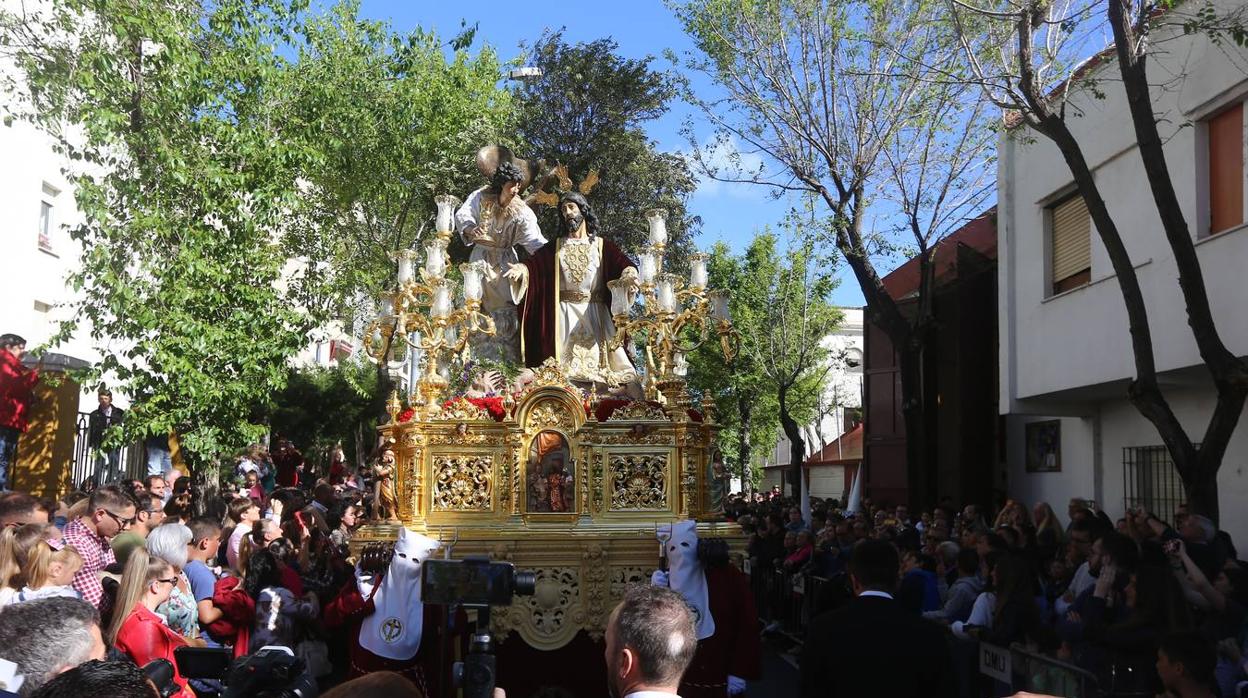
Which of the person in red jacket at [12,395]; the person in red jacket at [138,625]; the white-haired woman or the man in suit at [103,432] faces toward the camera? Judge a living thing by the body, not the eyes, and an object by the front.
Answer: the man in suit

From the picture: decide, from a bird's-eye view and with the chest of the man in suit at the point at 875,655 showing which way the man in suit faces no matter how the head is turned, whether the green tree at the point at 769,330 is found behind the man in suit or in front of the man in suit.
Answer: in front

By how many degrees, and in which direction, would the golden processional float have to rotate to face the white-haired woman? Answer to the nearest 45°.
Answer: approximately 45° to its right

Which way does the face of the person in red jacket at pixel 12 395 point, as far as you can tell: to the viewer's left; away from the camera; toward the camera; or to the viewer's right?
to the viewer's right

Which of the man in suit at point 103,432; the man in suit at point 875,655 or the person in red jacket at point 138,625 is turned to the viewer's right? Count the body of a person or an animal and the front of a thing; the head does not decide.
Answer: the person in red jacket

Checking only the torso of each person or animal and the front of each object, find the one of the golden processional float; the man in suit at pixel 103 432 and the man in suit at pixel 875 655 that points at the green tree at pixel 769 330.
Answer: the man in suit at pixel 875 655

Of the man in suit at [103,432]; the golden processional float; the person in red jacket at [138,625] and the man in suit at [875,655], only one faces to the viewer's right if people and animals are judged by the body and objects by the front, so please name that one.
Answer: the person in red jacket

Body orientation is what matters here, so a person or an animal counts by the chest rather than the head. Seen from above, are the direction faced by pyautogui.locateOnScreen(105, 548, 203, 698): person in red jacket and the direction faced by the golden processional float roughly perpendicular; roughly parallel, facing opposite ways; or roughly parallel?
roughly perpendicular

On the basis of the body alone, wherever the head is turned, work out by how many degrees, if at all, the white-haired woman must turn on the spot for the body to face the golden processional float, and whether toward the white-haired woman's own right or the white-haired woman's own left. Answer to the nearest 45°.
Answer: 0° — they already face it

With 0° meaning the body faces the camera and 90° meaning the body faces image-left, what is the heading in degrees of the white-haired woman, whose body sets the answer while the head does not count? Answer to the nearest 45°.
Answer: approximately 225°

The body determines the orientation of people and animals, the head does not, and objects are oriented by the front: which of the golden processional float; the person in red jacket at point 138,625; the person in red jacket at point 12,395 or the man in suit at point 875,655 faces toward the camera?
the golden processional float

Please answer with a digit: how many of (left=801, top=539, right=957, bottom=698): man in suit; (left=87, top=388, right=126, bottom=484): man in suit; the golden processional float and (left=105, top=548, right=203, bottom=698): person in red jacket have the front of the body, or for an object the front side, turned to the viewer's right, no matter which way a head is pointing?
1

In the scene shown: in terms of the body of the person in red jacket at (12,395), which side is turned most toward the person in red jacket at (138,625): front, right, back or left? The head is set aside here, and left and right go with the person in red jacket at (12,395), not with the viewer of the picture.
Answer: right

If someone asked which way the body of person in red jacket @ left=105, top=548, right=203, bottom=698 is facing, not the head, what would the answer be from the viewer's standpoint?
to the viewer's right

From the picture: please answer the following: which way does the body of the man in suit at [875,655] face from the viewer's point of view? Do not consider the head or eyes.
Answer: away from the camera

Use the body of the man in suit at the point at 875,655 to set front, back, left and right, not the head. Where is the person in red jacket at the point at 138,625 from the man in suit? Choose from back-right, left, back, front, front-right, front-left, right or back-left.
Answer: left

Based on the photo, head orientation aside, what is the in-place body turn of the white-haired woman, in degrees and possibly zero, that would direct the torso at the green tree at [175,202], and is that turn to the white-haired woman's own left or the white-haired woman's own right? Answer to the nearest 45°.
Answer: approximately 45° to the white-haired woman's own left
